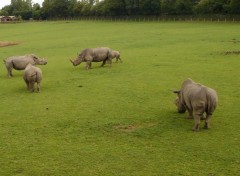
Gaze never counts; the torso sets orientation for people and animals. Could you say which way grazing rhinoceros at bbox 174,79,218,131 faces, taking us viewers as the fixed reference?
facing away from the viewer and to the left of the viewer

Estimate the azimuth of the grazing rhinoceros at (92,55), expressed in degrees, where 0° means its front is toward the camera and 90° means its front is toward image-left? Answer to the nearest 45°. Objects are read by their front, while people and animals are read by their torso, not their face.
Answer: approximately 90°
